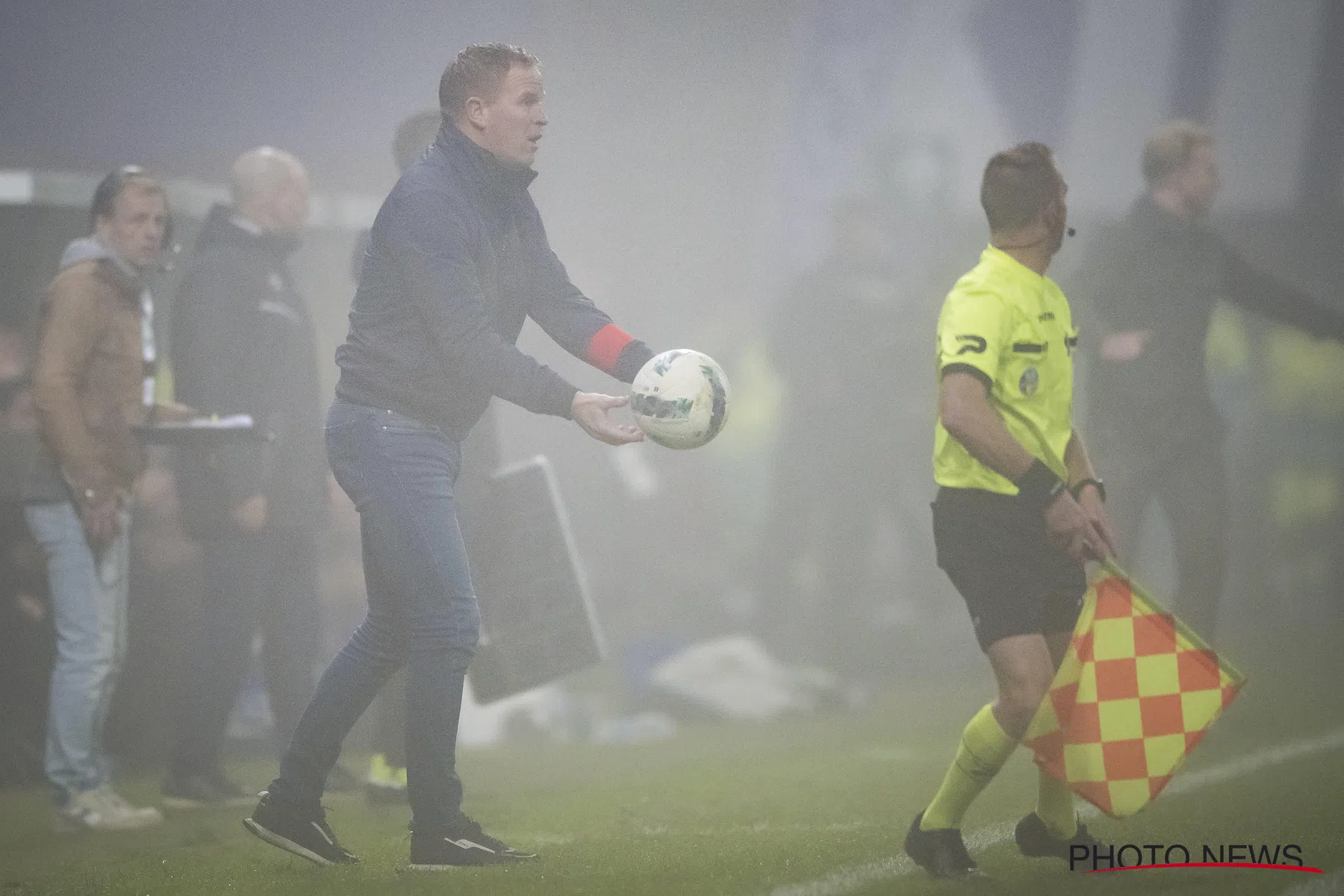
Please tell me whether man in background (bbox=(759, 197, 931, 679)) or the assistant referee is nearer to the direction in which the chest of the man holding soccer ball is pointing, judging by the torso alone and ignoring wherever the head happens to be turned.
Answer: the assistant referee

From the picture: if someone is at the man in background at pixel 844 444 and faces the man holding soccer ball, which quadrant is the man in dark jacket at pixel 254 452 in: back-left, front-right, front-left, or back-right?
front-right

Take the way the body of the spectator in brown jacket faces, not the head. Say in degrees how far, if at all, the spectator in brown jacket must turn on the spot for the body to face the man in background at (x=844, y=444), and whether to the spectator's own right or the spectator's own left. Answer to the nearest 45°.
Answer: approximately 45° to the spectator's own left

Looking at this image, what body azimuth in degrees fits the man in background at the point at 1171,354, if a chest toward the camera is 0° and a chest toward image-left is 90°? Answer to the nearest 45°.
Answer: approximately 315°

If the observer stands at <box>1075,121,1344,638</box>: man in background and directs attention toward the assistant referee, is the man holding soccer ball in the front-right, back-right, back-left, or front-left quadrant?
front-right

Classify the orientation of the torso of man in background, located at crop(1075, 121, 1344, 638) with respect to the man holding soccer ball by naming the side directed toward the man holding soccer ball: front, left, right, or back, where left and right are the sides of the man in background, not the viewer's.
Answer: right

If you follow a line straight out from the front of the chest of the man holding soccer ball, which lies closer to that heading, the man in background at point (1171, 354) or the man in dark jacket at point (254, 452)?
the man in background

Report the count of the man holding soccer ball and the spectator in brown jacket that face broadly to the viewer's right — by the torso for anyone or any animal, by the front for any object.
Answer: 2

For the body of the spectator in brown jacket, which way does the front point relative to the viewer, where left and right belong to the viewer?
facing to the right of the viewer

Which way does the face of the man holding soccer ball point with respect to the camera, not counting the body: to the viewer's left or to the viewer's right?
to the viewer's right

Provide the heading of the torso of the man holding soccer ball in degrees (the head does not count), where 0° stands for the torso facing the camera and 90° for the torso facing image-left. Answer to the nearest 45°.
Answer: approximately 270°

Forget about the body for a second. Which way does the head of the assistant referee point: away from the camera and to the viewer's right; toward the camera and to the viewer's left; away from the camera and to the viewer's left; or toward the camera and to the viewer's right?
away from the camera and to the viewer's right

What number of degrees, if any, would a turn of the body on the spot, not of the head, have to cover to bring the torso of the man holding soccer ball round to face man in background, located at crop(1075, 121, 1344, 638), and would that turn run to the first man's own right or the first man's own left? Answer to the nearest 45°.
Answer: approximately 45° to the first man's own left
